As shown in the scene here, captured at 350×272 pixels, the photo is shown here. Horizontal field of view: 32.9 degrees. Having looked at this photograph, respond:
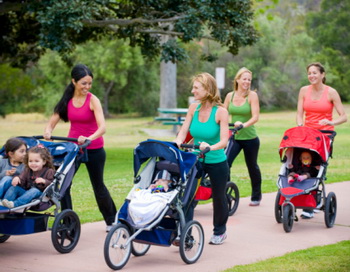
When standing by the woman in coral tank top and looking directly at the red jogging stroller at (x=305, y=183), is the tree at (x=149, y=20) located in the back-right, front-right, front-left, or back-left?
back-right

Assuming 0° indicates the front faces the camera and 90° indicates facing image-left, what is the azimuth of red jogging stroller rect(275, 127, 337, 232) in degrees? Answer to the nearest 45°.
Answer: approximately 45°

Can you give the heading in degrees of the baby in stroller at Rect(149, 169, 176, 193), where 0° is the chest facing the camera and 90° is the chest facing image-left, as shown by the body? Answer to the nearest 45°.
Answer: approximately 45°

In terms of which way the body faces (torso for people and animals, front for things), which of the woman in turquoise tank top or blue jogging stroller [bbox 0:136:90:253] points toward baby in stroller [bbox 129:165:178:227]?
the woman in turquoise tank top

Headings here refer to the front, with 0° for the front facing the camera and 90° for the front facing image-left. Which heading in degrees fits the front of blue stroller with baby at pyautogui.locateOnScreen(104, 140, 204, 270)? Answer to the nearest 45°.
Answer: approximately 45°
